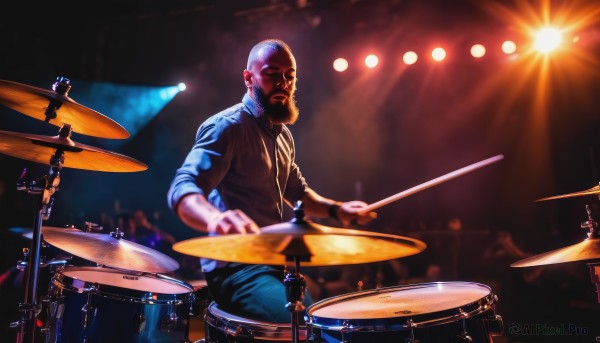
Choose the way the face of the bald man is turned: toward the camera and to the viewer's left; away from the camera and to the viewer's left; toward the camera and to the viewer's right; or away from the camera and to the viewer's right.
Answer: toward the camera and to the viewer's right

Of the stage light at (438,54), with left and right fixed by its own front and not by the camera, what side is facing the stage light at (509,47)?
left

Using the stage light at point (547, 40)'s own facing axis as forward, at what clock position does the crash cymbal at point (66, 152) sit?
The crash cymbal is roughly at 1 o'clock from the stage light.

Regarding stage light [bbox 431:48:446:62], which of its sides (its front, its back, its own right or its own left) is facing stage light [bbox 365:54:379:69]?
right

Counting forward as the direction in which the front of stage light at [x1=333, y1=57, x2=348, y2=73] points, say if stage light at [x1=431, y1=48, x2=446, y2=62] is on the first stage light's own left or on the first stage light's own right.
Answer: on the first stage light's own left

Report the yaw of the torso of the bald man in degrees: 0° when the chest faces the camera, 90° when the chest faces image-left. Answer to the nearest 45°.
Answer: approximately 315°

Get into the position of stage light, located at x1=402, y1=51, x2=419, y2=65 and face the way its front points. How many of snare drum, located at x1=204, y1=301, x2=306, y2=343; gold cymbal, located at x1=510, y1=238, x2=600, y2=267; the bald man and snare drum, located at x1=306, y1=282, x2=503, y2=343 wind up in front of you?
4

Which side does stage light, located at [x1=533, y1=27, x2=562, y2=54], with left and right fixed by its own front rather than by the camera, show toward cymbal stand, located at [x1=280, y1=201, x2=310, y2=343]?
front

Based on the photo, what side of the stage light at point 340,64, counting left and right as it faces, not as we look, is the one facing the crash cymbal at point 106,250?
front
